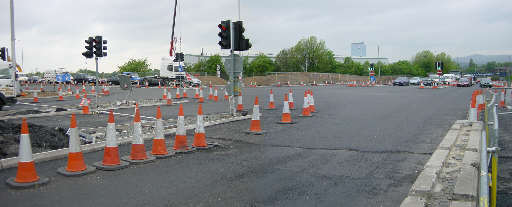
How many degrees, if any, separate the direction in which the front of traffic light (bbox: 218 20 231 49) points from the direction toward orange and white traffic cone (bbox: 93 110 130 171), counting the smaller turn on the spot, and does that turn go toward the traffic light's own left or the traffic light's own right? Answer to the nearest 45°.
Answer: approximately 45° to the traffic light's own left

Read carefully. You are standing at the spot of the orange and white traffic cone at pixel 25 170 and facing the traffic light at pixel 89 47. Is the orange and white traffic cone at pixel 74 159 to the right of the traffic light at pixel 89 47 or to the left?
right

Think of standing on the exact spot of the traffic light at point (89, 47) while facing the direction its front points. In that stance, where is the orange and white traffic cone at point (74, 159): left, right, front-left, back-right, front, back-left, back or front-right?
left

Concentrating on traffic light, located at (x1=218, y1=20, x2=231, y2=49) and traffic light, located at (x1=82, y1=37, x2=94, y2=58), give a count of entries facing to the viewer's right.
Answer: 0

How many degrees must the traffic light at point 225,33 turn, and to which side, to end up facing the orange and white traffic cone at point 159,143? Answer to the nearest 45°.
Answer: approximately 45° to its left

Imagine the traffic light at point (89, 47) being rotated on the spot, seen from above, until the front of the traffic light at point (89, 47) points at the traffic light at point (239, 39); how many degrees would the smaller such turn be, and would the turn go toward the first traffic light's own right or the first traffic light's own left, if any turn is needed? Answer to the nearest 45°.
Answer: approximately 135° to the first traffic light's own left

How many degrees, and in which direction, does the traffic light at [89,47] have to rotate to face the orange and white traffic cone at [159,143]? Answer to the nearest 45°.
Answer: approximately 90° to its left

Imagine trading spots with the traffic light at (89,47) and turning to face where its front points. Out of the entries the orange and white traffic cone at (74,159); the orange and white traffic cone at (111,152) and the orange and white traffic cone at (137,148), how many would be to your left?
3

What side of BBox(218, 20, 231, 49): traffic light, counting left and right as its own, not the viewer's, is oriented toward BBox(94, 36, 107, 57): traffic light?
right
